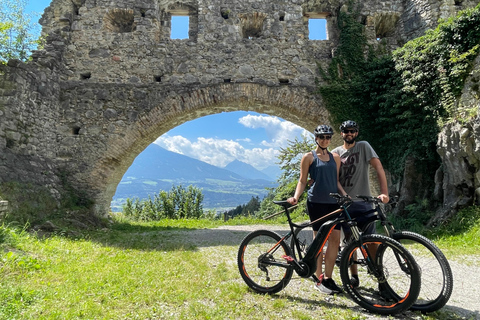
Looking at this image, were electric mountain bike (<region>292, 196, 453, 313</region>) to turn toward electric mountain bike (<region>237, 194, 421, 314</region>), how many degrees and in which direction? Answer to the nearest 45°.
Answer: approximately 135° to its right

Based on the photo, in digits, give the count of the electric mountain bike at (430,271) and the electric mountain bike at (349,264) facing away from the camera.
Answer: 0
